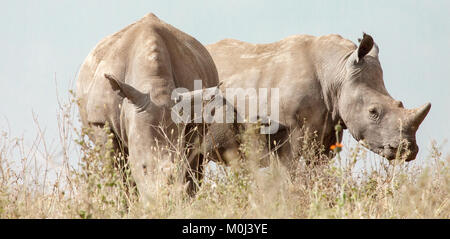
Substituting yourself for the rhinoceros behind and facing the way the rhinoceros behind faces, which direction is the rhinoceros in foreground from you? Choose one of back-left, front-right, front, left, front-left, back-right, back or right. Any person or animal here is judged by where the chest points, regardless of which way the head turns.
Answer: back-right

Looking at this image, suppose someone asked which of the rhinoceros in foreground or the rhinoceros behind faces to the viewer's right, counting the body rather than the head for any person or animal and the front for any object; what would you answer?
the rhinoceros behind

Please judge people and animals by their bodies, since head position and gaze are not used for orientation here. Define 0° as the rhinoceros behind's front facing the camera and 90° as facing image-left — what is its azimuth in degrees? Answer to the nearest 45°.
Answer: approximately 270°

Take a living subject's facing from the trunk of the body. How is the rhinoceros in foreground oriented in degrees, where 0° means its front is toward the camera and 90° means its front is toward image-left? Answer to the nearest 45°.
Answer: approximately 0°

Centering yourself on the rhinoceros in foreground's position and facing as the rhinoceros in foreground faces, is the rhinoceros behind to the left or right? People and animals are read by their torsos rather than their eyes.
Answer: on its left

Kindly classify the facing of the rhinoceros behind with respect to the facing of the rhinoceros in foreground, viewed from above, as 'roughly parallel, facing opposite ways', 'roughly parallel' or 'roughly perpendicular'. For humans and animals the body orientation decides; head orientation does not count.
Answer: roughly perpendicular

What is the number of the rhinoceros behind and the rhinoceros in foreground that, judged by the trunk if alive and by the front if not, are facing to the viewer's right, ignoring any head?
1
